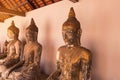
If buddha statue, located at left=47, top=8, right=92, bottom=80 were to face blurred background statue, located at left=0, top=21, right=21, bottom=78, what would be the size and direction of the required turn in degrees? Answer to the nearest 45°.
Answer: approximately 90° to its right

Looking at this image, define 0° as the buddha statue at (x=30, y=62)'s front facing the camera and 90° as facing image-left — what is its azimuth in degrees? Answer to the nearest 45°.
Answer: approximately 45°

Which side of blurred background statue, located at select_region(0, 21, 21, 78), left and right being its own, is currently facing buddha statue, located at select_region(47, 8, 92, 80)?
left

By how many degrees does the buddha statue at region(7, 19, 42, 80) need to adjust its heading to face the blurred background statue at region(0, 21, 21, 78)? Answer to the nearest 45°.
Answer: approximately 90° to its right

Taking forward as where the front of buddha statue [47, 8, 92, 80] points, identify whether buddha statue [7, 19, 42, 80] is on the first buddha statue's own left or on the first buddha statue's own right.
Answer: on the first buddha statue's own right
